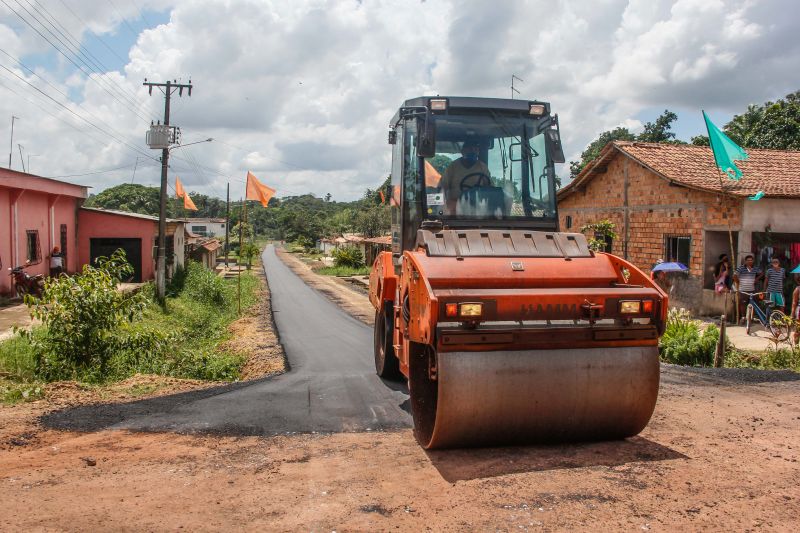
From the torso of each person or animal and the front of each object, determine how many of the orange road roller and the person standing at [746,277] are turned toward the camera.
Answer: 2

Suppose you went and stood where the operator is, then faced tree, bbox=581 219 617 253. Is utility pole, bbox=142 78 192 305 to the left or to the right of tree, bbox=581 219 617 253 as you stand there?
left

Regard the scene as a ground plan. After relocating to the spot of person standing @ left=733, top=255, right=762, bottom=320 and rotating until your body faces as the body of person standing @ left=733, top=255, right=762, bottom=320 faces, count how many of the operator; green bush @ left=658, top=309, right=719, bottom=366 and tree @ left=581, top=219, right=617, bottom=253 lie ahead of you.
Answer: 2

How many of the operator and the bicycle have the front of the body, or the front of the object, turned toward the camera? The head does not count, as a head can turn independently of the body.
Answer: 1

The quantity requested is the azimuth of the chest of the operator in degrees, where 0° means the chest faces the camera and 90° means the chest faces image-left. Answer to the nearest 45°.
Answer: approximately 0°

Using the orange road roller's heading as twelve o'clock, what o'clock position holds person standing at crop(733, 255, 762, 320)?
The person standing is roughly at 7 o'clock from the orange road roller.
